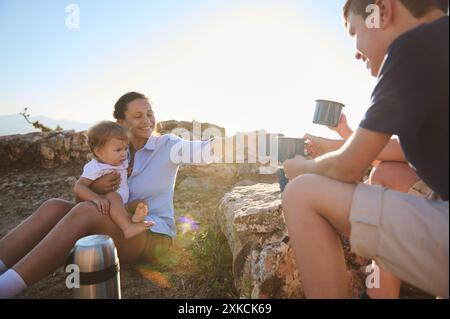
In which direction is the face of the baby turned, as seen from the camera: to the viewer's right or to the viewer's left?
to the viewer's right

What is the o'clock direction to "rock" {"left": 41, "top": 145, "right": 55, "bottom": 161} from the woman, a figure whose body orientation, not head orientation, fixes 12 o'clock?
The rock is roughly at 4 o'clock from the woman.

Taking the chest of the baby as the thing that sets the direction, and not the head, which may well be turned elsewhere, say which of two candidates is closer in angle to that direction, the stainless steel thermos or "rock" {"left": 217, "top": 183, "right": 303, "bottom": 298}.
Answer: the rock

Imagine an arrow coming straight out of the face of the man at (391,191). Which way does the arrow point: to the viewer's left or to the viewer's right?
to the viewer's left

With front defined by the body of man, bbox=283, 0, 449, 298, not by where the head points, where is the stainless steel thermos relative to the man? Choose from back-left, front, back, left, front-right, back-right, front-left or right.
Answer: front

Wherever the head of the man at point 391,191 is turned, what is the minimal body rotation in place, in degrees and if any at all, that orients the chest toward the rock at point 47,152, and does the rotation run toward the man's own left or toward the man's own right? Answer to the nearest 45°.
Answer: approximately 45° to the man's own right

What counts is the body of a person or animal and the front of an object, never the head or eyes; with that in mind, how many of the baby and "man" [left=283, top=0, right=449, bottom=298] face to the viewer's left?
1

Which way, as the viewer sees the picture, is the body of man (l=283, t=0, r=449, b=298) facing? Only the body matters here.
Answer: to the viewer's left

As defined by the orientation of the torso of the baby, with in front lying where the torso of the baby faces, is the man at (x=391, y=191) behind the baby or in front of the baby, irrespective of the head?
in front

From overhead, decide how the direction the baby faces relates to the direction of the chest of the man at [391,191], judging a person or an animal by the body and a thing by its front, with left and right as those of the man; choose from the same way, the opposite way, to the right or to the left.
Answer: the opposite way

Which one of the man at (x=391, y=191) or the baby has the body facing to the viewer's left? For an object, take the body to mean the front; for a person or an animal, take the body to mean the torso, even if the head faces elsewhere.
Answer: the man

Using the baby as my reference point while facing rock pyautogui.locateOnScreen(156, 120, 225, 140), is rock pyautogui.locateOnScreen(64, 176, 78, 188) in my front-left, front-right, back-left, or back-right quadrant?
front-left

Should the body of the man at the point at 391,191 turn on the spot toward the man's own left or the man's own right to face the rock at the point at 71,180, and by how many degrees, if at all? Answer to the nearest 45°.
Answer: approximately 45° to the man's own right

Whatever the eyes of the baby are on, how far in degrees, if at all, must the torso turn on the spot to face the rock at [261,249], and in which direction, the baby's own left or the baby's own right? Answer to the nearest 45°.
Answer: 0° — they already face it
